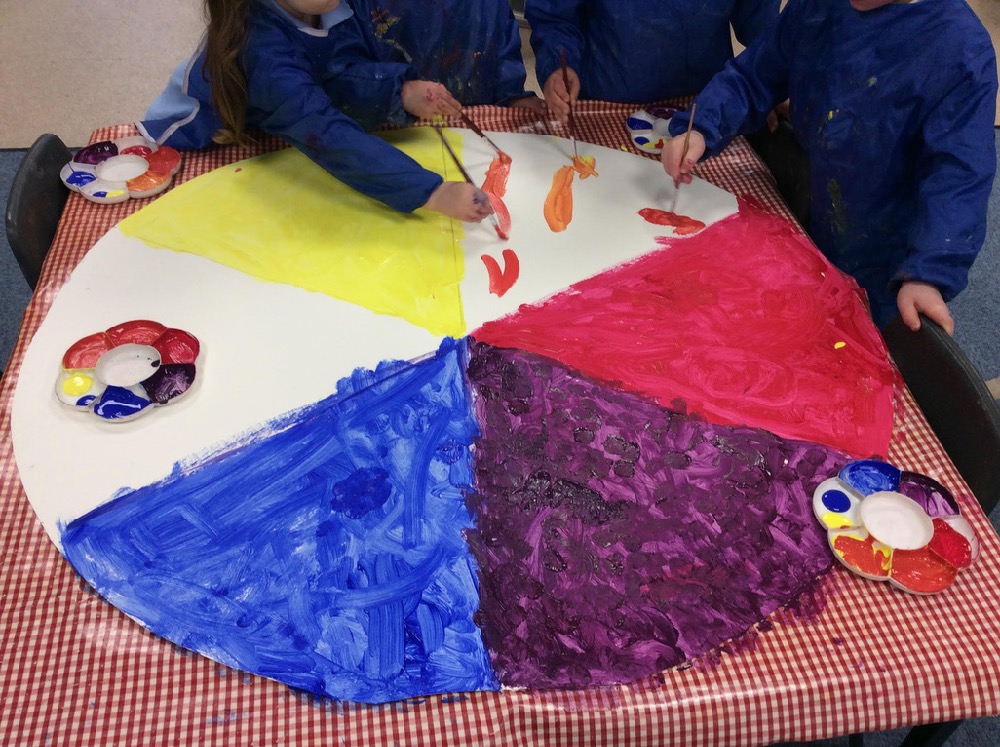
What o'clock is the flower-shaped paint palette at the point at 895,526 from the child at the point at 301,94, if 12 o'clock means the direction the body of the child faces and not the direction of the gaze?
The flower-shaped paint palette is roughly at 12 o'clock from the child.

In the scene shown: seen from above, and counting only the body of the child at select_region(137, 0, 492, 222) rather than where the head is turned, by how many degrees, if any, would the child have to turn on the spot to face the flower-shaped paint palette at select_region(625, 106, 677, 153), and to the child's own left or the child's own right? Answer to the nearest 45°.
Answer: approximately 45° to the child's own left

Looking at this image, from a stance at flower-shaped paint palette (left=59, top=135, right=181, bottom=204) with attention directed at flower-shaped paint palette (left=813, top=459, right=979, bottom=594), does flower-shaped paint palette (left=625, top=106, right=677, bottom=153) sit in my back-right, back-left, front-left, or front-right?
front-left

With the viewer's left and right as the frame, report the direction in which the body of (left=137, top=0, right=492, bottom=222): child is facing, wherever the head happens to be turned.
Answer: facing the viewer and to the right of the viewer
